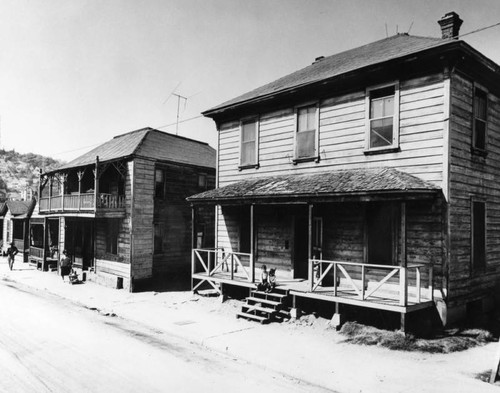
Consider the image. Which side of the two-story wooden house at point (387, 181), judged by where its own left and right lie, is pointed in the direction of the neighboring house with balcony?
right

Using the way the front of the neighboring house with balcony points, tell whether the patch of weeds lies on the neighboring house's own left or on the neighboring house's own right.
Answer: on the neighboring house's own left

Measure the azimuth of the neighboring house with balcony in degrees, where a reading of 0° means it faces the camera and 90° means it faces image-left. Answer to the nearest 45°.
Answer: approximately 45°

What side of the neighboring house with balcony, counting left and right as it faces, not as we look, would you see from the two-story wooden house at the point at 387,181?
left

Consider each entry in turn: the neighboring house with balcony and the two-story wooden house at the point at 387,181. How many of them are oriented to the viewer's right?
0

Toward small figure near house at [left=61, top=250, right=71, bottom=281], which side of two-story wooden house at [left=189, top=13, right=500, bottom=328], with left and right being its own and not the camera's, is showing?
right
